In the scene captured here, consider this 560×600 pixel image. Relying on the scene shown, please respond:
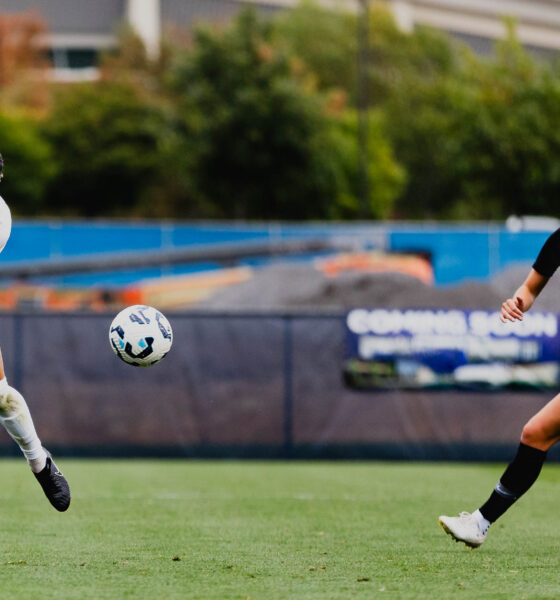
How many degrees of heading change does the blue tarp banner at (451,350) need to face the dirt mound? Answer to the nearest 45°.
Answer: approximately 180°

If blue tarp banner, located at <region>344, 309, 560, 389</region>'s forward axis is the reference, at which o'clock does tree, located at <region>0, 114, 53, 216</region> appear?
The tree is roughly at 5 o'clock from the blue tarp banner.

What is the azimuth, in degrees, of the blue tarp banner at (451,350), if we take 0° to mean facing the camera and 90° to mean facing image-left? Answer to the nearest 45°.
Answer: approximately 0°
